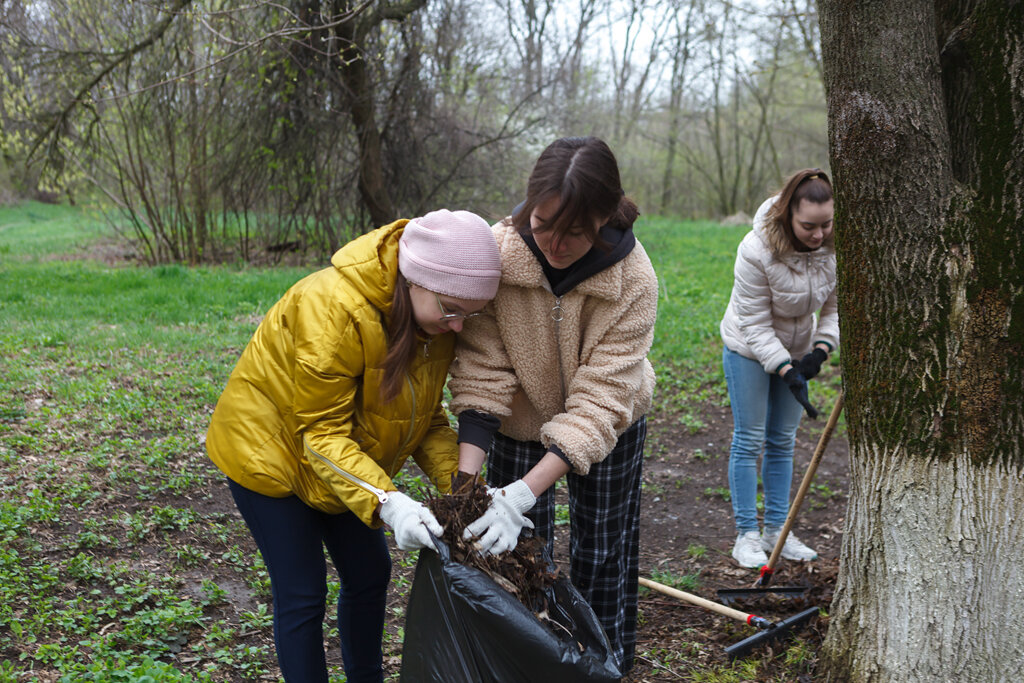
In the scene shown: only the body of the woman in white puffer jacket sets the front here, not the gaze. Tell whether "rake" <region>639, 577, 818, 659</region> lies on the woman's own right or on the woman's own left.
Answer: on the woman's own right

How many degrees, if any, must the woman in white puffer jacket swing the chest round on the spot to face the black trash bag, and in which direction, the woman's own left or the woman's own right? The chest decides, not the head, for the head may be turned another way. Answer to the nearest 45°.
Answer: approximately 45° to the woman's own right

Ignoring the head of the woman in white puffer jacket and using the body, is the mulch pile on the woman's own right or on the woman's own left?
on the woman's own right

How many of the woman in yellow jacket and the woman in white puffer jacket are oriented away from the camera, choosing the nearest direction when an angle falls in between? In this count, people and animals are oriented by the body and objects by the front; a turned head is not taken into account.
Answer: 0
